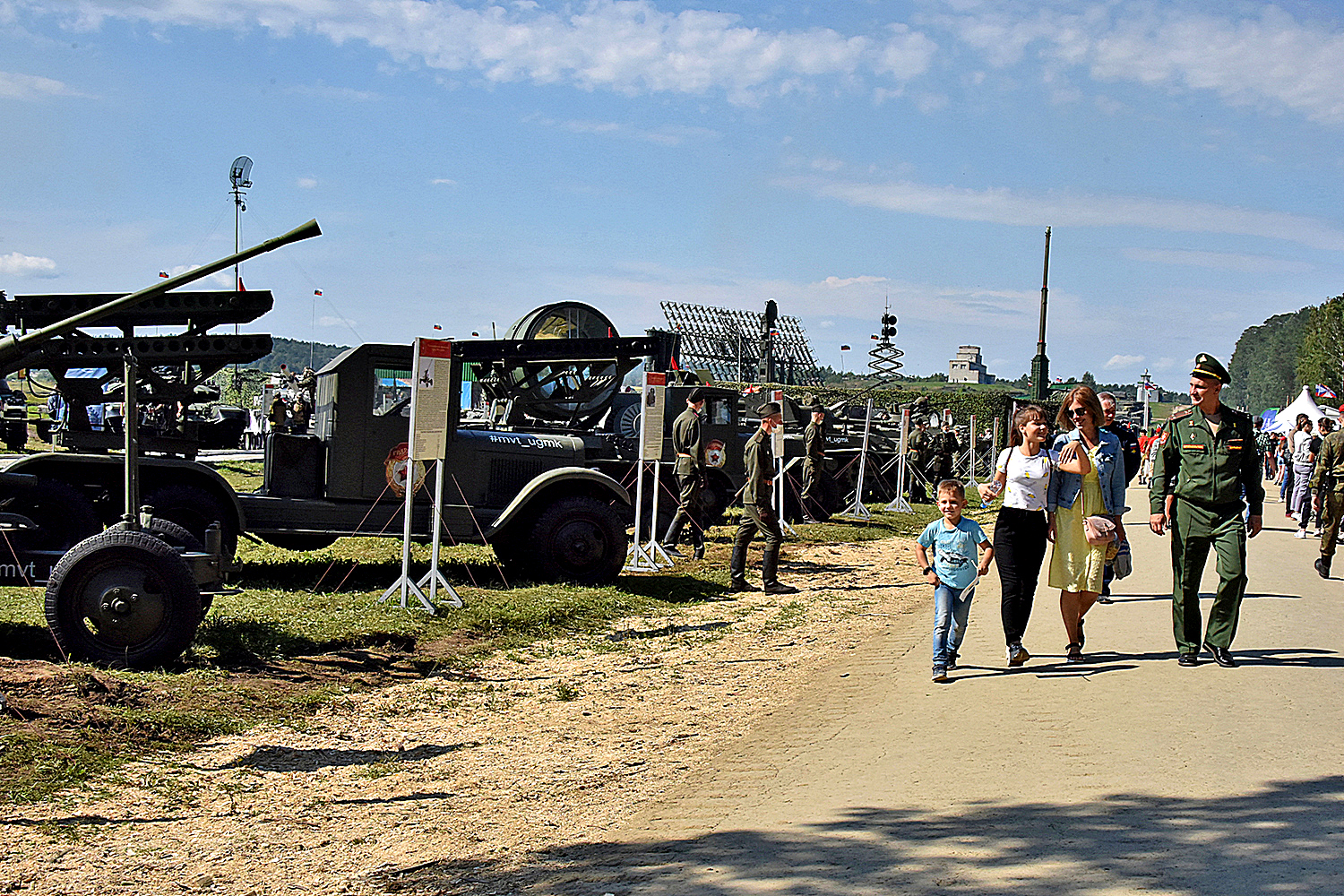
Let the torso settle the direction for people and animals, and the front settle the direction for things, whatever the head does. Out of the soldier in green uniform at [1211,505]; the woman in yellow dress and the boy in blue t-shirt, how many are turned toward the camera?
3

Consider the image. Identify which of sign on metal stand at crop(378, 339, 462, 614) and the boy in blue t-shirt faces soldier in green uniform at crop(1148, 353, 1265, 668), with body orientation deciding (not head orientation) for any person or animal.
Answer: the sign on metal stand

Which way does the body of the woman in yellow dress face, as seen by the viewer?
toward the camera

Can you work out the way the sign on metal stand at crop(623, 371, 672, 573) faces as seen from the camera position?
facing the viewer and to the right of the viewer

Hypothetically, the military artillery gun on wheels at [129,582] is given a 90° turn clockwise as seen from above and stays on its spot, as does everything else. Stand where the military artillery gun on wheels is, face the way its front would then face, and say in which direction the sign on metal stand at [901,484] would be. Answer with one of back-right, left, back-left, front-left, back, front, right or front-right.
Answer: back-left

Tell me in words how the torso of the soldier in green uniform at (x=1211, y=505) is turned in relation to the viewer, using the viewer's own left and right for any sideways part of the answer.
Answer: facing the viewer

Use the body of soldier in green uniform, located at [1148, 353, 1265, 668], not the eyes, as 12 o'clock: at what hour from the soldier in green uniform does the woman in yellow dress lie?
The woman in yellow dress is roughly at 3 o'clock from the soldier in green uniform.

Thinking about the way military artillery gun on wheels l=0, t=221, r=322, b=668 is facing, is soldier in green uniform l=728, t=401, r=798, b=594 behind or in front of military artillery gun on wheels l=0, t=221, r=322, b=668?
in front
